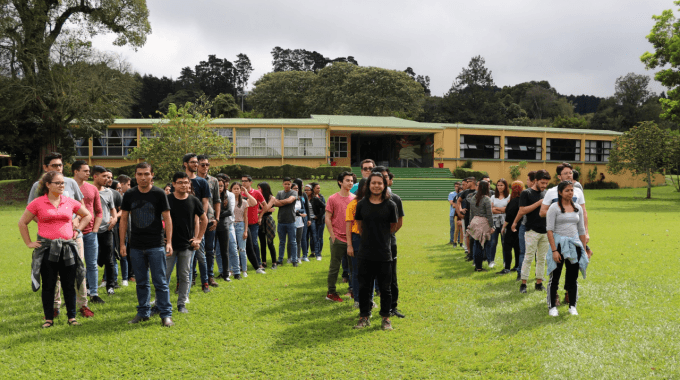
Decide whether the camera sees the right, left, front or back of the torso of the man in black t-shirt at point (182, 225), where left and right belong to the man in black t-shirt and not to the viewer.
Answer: front

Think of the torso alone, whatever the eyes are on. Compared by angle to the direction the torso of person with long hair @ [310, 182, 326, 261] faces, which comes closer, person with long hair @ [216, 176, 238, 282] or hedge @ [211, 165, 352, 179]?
the person with long hair

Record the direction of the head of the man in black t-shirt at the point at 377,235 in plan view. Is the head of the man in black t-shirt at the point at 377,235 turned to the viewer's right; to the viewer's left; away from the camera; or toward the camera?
toward the camera

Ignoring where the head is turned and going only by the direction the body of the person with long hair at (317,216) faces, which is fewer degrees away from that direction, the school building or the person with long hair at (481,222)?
the person with long hair

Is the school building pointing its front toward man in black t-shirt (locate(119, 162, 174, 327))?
yes

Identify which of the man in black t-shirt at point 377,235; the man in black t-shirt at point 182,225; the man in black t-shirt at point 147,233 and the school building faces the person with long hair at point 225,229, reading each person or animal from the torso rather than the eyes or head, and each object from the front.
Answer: the school building

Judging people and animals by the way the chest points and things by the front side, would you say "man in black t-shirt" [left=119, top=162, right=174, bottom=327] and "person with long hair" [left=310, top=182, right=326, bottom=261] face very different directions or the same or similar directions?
same or similar directions

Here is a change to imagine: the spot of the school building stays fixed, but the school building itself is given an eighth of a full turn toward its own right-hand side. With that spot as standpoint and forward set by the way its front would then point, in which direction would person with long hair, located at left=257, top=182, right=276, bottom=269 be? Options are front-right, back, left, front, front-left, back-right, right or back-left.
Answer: front-left

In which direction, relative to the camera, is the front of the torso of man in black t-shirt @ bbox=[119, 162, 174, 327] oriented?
toward the camera

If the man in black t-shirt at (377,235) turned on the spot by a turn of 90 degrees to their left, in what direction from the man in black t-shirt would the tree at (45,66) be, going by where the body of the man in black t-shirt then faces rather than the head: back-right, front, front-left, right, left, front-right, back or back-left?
back-left

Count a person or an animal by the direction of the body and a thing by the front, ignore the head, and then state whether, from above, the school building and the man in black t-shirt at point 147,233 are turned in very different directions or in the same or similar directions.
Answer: same or similar directions

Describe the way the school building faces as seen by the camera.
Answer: facing the viewer

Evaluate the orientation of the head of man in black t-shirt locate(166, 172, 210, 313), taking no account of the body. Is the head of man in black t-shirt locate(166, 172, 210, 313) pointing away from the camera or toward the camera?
toward the camera

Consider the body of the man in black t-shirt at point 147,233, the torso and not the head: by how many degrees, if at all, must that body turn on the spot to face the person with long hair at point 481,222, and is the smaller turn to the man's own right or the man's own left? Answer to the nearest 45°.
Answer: approximately 90° to the man's own left

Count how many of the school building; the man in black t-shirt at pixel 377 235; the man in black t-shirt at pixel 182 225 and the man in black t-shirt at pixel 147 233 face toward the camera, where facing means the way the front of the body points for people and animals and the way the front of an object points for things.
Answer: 4

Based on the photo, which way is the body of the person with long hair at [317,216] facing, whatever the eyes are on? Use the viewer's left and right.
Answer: facing the viewer and to the right of the viewer
